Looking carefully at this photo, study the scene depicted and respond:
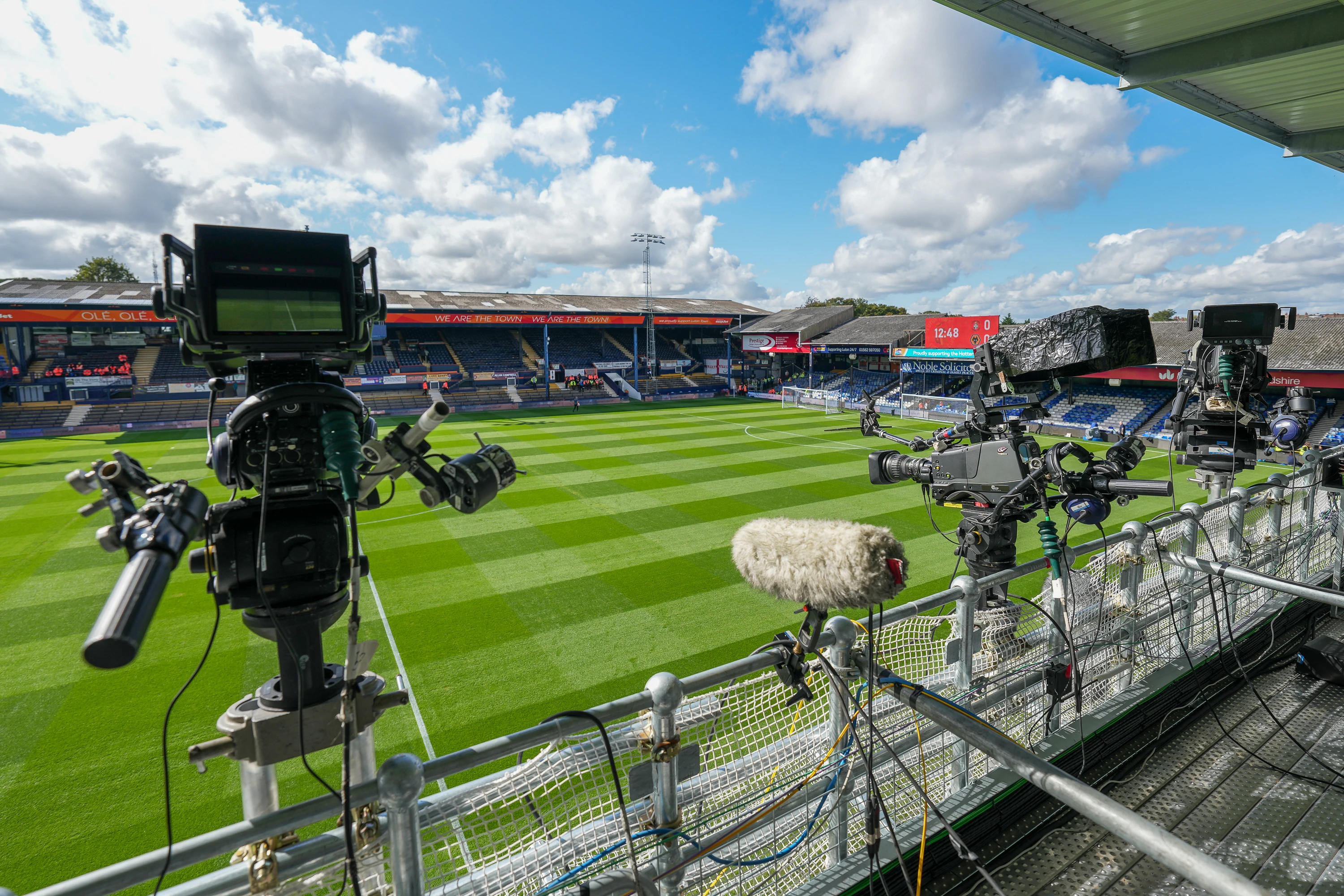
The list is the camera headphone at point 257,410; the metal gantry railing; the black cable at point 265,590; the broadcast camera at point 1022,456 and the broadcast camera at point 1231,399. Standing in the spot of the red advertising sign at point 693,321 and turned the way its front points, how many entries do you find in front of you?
5

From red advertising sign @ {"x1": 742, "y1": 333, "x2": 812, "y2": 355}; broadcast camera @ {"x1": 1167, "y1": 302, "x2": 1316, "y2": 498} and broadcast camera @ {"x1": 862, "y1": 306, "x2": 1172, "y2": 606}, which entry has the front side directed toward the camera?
the red advertising sign

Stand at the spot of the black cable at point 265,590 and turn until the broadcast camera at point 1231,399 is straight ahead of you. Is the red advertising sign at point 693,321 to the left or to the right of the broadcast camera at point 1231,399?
left

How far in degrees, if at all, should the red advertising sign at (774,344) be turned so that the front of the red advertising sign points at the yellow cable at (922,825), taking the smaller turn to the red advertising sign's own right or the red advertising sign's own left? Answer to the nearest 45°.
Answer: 0° — it already faces it

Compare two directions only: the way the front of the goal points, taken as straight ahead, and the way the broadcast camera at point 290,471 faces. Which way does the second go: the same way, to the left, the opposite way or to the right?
to the right

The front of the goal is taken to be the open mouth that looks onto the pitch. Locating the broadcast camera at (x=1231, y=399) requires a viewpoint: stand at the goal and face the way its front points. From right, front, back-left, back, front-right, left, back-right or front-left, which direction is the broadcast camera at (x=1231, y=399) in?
front-left

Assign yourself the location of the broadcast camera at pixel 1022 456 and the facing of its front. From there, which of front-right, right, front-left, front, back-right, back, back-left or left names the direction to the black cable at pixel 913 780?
left

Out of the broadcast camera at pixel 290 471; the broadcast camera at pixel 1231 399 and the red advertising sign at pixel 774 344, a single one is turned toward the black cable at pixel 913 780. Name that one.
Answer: the red advertising sign

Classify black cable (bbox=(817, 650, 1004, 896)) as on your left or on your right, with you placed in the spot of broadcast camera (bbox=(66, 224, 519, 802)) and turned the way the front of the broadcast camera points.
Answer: on your right

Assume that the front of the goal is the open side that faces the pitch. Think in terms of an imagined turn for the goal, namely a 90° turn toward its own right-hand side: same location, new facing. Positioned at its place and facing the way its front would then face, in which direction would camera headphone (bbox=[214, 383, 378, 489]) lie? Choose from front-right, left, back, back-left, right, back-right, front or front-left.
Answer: back-left

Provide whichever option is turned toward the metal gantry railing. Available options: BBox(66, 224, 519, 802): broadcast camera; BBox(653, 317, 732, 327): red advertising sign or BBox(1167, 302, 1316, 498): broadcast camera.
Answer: the red advertising sign

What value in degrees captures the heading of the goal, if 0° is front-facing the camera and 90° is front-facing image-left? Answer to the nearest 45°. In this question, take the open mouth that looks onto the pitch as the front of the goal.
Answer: approximately 45°

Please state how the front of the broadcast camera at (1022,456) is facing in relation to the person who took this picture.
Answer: facing to the left of the viewer

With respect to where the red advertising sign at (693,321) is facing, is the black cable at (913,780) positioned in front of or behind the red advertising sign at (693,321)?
in front

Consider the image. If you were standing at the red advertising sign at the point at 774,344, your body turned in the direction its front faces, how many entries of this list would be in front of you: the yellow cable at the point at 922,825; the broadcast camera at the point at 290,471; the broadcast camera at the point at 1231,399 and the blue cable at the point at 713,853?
4
